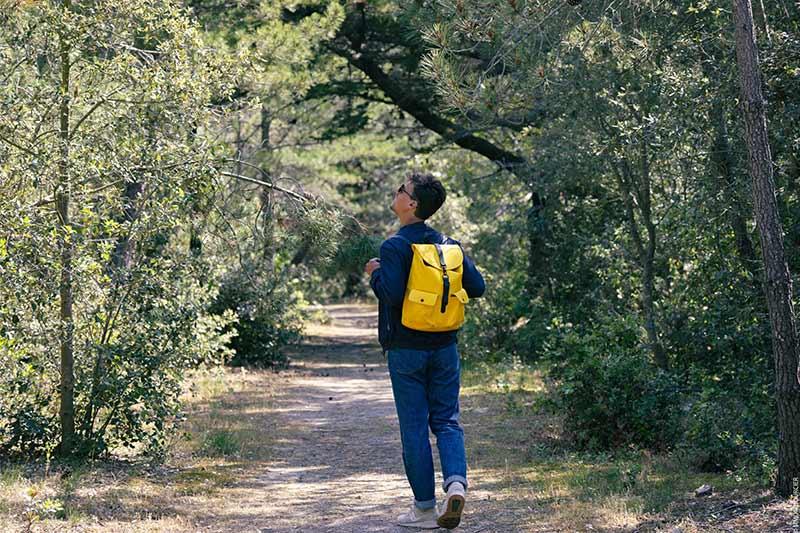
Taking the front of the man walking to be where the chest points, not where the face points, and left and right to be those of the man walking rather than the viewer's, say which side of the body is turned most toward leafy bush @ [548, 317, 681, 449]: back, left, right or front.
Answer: right

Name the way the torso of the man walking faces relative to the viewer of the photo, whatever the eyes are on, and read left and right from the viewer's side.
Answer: facing away from the viewer and to the left of the viewer

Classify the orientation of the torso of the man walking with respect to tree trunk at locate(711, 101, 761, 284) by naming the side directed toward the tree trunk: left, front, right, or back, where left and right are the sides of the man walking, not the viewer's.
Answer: right

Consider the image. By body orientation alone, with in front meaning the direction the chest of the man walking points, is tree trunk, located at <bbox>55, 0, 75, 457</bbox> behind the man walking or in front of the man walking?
in front

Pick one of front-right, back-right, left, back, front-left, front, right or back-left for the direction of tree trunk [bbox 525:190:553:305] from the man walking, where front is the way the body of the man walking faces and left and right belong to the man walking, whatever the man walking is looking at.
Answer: front-right

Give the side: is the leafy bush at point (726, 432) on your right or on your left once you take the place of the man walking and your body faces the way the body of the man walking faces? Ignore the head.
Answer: on your right

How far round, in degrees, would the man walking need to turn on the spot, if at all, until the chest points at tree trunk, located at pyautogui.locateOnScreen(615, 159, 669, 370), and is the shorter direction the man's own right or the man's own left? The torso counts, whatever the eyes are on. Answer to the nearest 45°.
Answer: approximately 90° to the man's own right

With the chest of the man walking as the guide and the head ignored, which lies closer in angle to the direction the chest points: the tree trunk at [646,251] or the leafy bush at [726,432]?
the tree trunk
